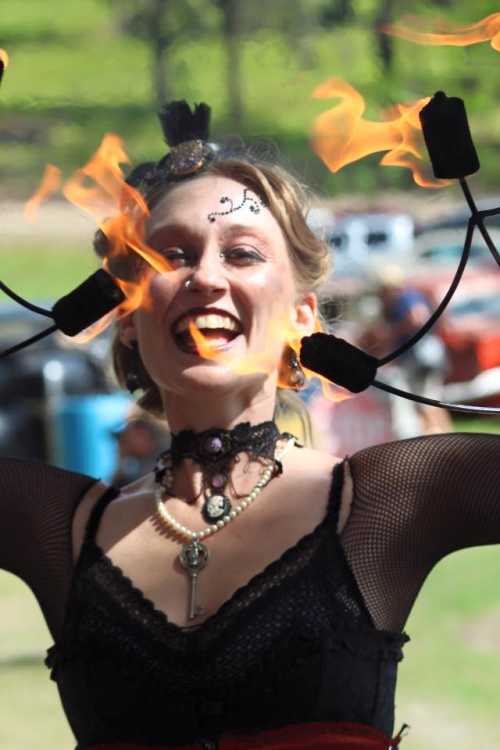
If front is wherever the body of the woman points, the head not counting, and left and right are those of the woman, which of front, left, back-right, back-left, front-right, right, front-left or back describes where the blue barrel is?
back

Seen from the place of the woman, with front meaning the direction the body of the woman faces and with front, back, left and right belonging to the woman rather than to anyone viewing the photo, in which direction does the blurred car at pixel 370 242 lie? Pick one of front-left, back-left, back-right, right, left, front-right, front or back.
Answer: back

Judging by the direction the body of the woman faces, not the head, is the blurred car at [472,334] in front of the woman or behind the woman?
behind

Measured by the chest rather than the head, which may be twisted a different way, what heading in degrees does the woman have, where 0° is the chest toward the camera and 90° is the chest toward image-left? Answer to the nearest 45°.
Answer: approximately 0°

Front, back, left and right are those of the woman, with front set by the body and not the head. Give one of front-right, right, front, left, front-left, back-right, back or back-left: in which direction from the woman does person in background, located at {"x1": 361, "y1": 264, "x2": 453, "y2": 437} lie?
back

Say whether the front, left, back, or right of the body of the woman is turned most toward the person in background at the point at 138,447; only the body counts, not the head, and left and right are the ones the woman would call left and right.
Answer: back
